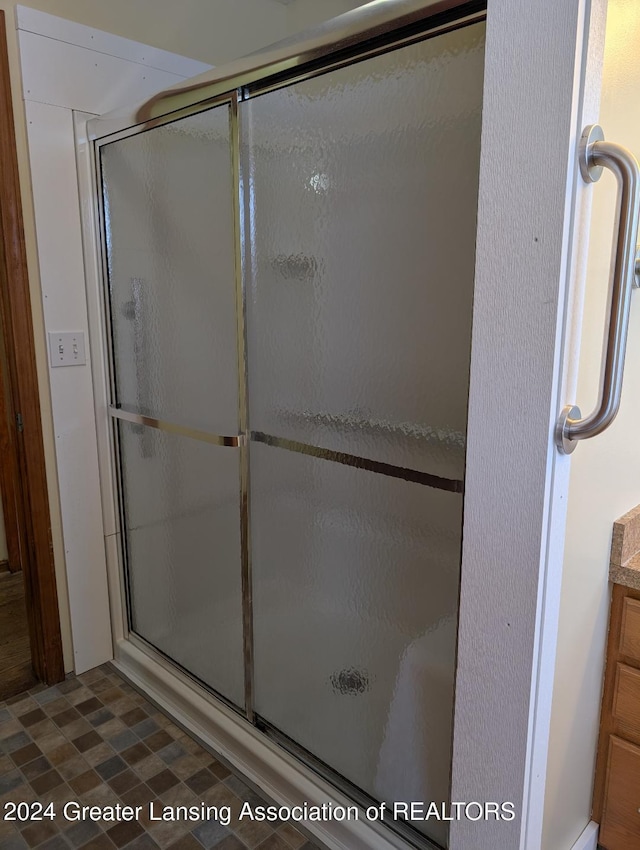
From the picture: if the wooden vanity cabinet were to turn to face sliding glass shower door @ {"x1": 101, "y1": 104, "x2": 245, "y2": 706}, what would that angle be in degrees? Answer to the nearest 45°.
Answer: approximately 45° to its right

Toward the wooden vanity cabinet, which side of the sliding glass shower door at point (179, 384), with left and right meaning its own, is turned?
left

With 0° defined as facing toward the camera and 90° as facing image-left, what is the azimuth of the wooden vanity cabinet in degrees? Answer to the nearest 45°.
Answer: approximately 45°

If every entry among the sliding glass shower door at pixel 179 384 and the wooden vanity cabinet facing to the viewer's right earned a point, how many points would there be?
0

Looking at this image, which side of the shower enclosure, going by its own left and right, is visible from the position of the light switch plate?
right

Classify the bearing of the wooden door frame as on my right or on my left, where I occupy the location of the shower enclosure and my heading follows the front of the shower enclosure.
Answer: on my right

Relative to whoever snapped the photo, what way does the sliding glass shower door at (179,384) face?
facing the viewer and to the left of the viewer
